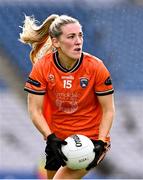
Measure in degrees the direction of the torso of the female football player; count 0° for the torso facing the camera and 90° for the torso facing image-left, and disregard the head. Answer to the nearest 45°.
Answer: approximately 0°
